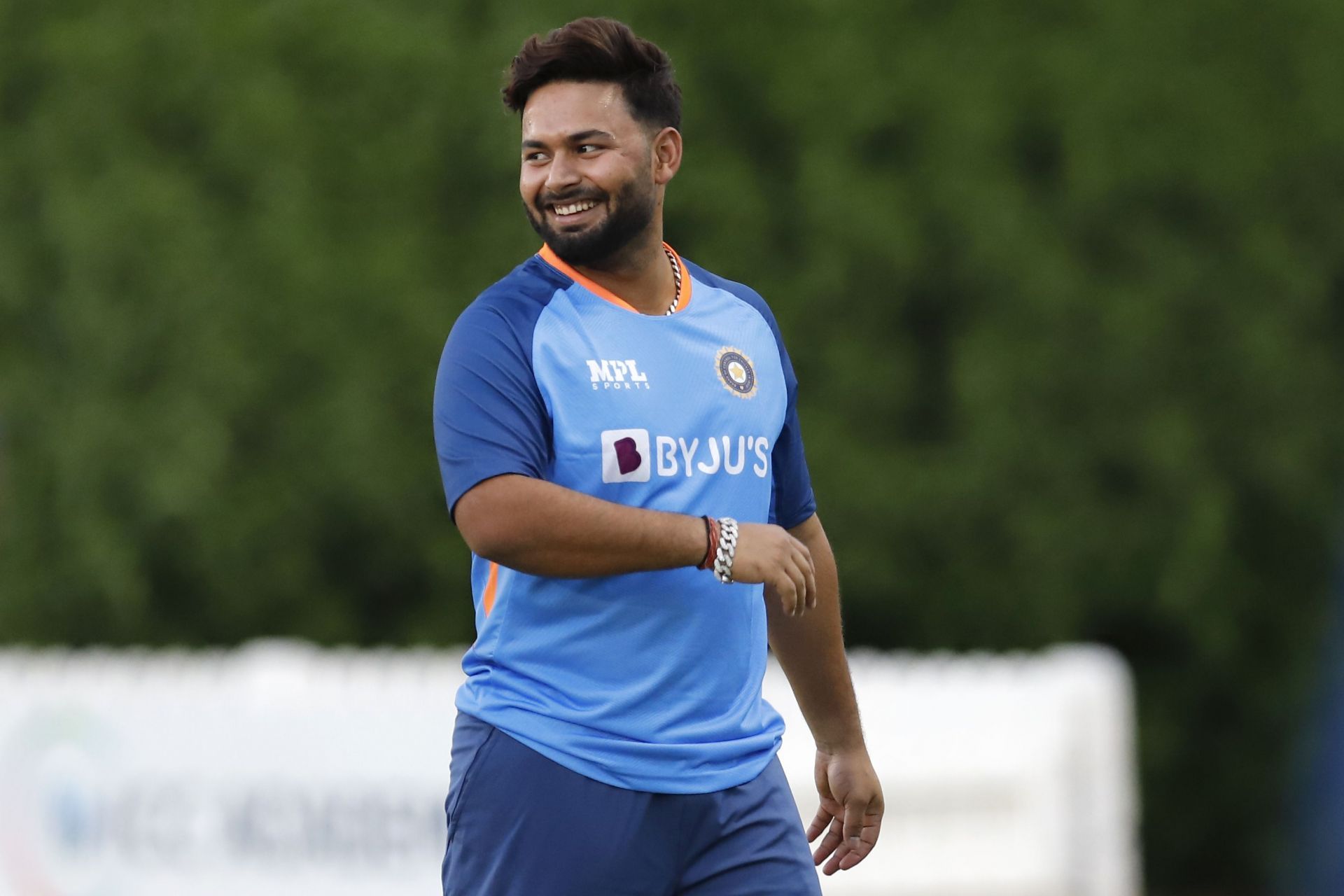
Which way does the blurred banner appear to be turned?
toward the camera

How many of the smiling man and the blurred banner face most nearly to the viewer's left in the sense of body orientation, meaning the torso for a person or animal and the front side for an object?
0

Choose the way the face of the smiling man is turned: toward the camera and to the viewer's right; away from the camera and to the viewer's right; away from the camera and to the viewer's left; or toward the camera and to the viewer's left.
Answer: toward the camera and to the viewer's left

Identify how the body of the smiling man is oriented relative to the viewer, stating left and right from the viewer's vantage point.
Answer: facing the viewer and to the right of the viewer

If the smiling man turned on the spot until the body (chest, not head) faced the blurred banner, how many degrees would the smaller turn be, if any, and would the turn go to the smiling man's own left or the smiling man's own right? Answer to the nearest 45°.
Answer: approximately 135° to the smiling man's own left

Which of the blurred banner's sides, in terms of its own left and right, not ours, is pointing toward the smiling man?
front
